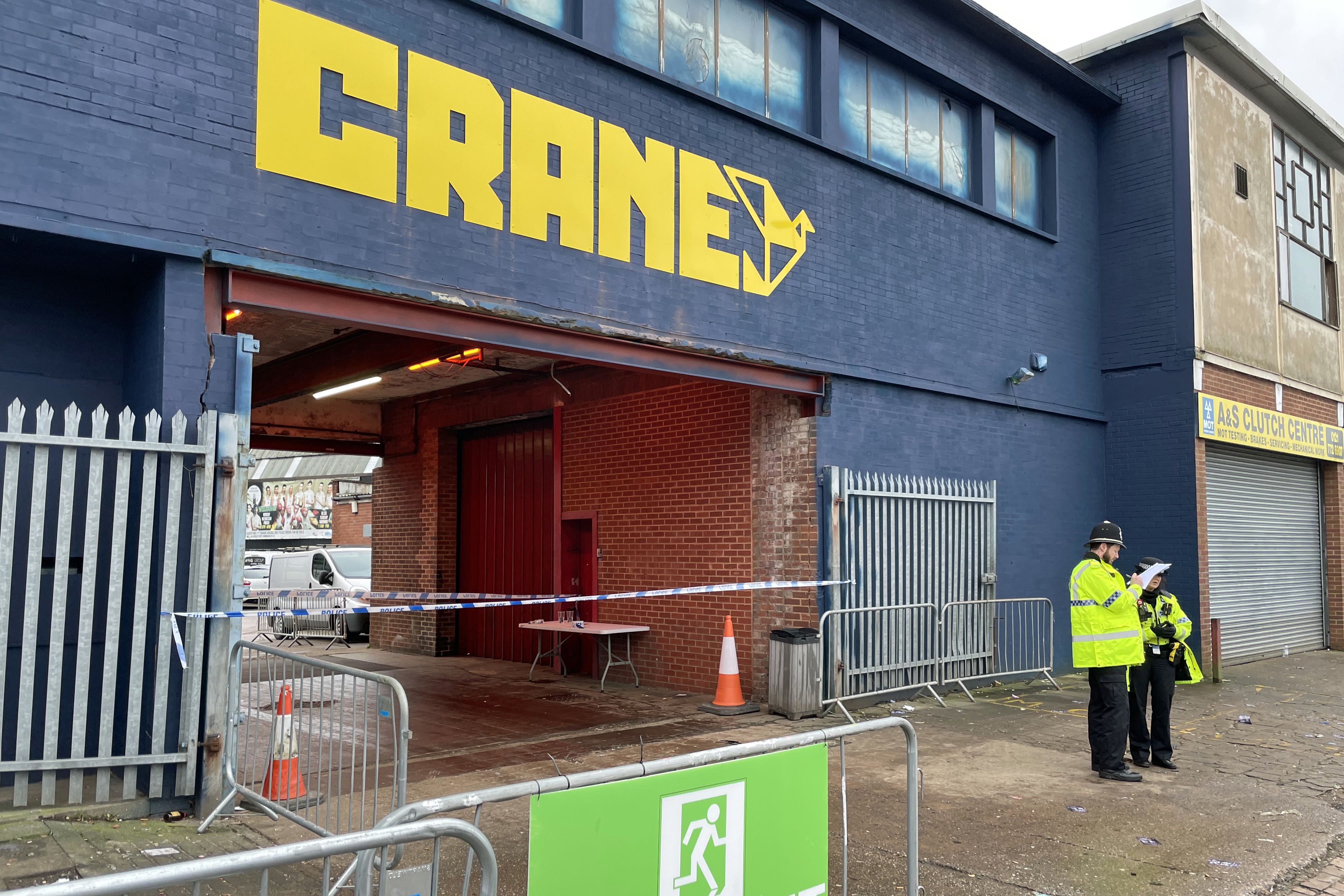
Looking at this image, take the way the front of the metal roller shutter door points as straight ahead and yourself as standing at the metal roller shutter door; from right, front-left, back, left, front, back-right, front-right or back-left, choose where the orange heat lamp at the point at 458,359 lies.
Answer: right

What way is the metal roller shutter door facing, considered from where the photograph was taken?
facing the viewer and to the right of the viewer

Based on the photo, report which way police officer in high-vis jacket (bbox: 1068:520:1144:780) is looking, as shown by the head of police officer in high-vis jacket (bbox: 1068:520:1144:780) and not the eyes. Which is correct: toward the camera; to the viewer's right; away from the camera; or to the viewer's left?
to the viewer's right

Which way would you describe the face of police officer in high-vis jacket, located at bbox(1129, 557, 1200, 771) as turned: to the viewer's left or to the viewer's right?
to the viewer's left

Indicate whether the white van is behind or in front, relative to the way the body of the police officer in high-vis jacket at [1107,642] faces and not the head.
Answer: behind

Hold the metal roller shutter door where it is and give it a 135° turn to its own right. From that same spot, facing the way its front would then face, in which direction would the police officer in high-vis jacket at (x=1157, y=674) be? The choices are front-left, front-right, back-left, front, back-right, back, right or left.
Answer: left

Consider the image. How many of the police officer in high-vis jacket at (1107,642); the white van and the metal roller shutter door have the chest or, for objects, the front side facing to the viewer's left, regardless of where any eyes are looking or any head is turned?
0

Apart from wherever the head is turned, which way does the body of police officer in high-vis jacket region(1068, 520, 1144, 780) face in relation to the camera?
to the viewer's right
